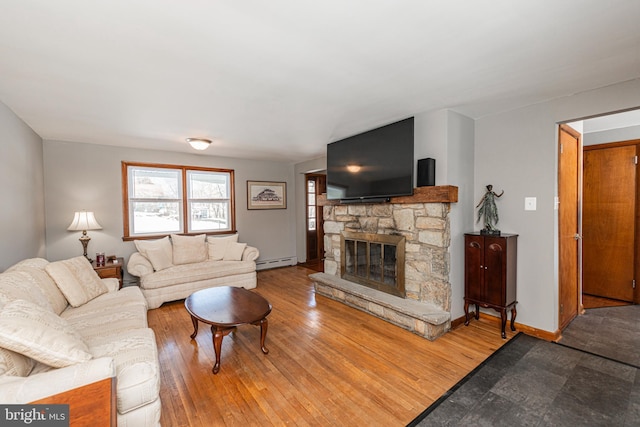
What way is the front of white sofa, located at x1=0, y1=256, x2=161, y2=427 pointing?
to the viewer's right

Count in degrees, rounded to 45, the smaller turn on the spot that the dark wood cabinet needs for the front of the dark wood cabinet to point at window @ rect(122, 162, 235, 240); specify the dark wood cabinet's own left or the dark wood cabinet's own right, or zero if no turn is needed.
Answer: approximately 45° to the dark wood cabinet's own right

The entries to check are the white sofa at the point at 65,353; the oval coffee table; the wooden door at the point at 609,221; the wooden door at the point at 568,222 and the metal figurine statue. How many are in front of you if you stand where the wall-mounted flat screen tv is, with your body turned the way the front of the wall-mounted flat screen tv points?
2

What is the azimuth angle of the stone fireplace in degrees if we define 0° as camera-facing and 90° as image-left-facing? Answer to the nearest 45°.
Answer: approximately 45°

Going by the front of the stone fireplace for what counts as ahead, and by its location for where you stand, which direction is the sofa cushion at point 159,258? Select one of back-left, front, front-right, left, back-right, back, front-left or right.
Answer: front-right

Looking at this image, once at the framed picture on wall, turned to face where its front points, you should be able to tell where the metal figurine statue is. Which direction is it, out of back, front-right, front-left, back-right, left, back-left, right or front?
front-left

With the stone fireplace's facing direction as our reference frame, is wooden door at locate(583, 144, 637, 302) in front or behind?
behind

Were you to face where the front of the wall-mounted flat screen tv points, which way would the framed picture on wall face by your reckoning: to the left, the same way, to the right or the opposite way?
to the left

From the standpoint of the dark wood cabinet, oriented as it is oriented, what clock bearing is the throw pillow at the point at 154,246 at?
The throw pillow is roughly at 1 o'clock from the dark wood cabinet.

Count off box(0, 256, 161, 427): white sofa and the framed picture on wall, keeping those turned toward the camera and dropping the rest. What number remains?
1

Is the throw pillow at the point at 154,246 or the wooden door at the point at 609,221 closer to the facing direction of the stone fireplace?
the throw pillow

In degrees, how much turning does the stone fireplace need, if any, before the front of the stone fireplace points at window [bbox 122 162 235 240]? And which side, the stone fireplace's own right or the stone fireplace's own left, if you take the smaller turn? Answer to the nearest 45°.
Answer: approximately 45° to the stone fireplace's own right

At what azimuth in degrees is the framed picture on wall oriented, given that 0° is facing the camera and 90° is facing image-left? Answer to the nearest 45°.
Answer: approximately 0°
